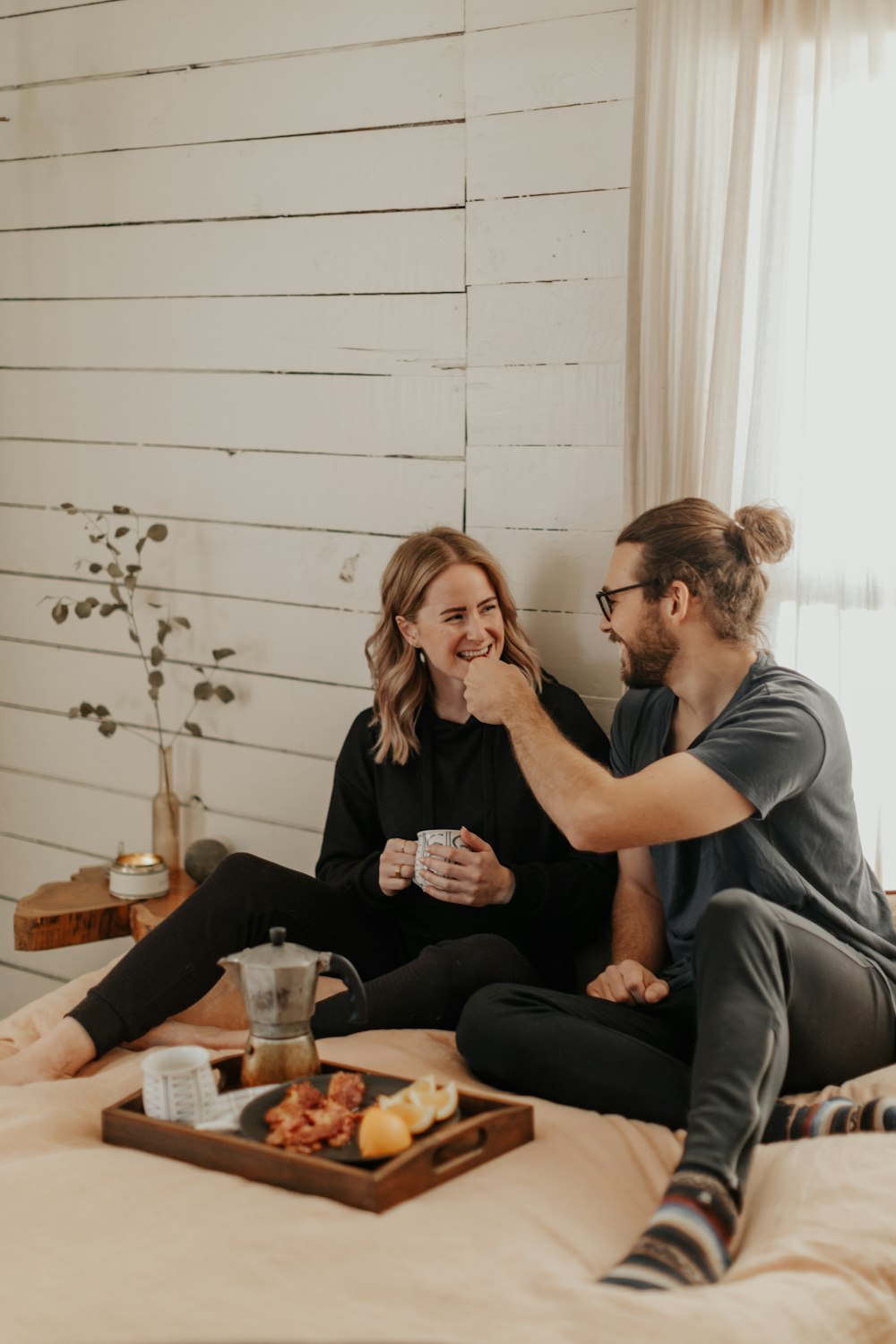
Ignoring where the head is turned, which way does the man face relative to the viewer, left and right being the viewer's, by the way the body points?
facing the viewer and to the left of the viewer

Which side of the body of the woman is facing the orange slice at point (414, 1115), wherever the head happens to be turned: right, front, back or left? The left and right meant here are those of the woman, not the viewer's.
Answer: front

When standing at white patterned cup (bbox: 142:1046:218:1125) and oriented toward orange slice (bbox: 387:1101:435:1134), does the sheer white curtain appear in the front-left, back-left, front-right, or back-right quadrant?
front-left

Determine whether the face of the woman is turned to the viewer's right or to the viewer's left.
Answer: to the viewer's right

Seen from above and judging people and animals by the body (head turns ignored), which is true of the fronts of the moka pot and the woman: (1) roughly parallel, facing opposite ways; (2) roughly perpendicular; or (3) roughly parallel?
roughly perpendicular

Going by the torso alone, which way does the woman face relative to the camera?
toward the camera

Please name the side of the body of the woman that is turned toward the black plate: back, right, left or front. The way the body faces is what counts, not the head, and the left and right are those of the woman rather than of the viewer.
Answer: front

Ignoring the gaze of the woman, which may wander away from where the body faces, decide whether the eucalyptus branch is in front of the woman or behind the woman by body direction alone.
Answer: behind

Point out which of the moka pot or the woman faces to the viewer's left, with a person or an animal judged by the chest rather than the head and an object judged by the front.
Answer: the moka pot

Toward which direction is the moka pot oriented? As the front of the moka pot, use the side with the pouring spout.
to the viewer's left

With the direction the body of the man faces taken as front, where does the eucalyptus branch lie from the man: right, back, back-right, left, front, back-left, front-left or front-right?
right

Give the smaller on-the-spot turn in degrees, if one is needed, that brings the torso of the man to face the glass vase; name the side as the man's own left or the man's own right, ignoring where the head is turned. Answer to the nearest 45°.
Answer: approximately 90° to the man's own right

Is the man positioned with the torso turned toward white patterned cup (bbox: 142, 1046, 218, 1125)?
yes

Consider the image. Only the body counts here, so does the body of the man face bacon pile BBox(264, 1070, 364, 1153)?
yes

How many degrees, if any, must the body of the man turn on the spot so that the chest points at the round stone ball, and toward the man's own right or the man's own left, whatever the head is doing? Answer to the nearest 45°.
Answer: approximately 90° to the man's own right

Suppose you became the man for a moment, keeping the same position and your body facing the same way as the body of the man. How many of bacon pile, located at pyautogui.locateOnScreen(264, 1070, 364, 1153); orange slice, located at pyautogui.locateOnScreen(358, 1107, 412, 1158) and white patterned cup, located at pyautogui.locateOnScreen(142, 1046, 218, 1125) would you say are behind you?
0
